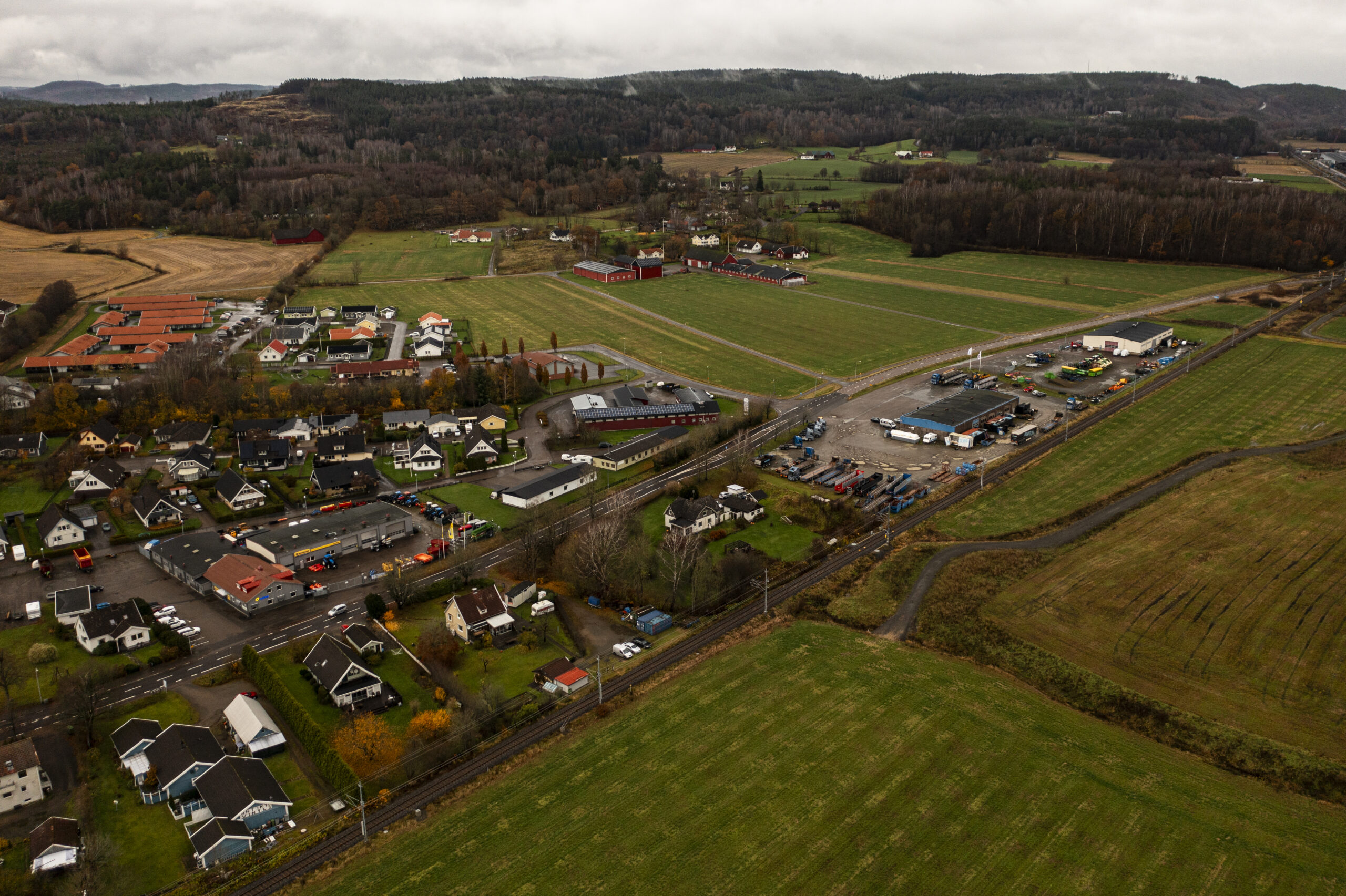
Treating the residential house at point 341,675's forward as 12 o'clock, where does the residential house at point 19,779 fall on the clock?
the residential house at point 19,779 is roughly at 4 o'clock from the residential house at point 341,675.

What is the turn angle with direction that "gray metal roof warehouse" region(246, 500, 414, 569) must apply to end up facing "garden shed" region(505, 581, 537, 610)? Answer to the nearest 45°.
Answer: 0° — it already faces it

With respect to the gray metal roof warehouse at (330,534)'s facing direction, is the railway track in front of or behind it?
in front

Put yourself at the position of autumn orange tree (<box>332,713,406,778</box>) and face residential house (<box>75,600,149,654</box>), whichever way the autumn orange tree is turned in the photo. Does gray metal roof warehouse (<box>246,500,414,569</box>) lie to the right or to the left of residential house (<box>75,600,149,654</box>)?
right

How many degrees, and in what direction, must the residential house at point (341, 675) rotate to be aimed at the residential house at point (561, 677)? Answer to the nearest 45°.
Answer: approximately 45° to its left

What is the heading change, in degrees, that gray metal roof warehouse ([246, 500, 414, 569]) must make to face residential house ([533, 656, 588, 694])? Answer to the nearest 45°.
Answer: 0° — it already faces it

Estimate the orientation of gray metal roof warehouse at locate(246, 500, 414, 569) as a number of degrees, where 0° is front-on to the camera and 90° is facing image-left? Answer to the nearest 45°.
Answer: approximately 315°

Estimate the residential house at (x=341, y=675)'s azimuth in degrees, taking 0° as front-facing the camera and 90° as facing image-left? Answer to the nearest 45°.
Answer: approximately 315°
